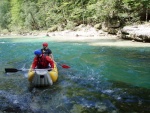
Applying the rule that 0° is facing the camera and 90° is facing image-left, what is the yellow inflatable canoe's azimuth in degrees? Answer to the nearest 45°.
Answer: approximately 0°
